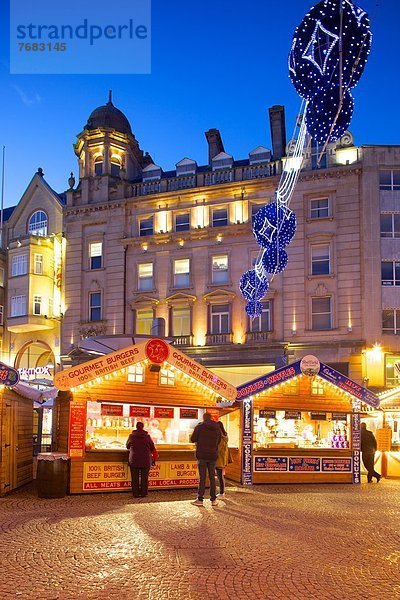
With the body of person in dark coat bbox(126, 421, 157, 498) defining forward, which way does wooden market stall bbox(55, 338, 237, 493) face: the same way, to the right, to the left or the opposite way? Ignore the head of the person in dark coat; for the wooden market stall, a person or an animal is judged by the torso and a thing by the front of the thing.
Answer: the opposite way

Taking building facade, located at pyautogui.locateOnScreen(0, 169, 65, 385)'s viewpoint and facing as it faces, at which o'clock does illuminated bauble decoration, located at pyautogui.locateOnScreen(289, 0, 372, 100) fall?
The illuminated bauble decoration is roughly at 12 o'clock from the building facade.

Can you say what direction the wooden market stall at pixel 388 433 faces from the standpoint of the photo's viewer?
facing the viewer

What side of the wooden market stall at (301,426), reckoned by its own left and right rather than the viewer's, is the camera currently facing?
front

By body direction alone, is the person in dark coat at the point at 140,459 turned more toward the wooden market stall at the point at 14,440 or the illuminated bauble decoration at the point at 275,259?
the illuminated bauble decoration

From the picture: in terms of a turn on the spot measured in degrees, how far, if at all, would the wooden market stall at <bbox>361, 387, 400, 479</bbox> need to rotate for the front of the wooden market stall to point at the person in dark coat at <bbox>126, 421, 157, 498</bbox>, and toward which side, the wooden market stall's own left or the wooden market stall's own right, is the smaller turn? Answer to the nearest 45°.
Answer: approximately 45° to the wooden market stall's own right

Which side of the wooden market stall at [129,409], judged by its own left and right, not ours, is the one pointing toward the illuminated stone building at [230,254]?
back

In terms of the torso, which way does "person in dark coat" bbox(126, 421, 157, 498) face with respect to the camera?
away from the camera

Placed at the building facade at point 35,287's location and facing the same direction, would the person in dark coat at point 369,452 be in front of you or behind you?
in front

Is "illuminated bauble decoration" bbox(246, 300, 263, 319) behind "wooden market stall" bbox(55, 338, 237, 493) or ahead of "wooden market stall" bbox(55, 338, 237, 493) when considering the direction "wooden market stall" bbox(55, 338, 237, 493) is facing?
behind

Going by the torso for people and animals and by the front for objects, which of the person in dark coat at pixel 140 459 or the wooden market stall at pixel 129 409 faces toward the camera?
the wooden market stall

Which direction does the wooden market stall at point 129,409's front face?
toward the camera

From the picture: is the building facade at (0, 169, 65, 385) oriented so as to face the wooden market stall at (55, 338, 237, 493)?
yes

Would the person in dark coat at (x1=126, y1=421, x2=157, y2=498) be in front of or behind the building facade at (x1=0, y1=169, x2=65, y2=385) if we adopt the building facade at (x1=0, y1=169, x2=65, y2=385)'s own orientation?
in front

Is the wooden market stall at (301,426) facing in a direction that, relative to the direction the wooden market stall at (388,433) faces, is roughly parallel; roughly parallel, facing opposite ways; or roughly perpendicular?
roughly parallel

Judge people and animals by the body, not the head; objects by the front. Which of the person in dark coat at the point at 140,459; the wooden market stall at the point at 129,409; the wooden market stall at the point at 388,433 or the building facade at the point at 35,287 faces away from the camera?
the person in dark coat
